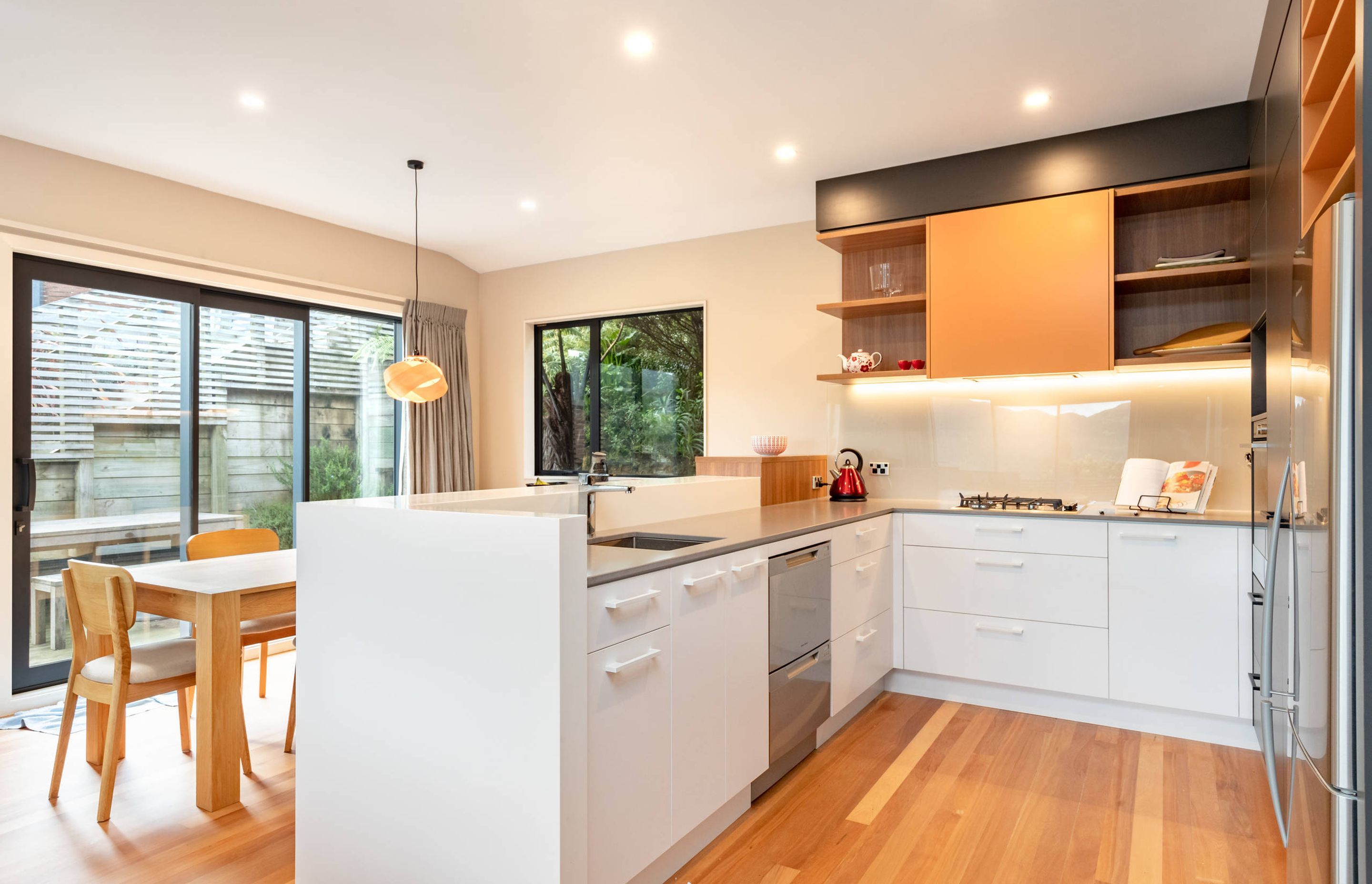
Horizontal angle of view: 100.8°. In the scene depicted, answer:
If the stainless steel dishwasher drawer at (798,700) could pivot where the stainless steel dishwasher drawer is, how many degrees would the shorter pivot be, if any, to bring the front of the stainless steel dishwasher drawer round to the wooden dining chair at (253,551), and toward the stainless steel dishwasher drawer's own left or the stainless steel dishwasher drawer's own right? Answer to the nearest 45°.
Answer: approximately 135° to the stainless steel dishwasher drawer's own right

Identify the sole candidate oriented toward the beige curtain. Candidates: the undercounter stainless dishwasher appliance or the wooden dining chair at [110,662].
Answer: the wooden dining chair

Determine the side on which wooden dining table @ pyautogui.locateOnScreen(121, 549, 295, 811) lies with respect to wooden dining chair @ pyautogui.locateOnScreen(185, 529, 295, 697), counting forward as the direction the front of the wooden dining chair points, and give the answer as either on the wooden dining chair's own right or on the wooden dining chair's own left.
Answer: on the wooden dining chair's own right

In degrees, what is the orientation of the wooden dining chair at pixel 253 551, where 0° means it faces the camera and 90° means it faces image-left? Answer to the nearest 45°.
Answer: approximately 315°

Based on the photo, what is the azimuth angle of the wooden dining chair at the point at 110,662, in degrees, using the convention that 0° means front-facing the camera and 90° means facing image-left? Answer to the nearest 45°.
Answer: approximately 225°

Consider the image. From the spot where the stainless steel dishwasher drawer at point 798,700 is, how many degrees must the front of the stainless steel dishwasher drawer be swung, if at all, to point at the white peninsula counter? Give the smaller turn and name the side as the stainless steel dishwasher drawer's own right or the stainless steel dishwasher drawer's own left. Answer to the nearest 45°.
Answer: approximately 90° to the stainless steel dishwasher drawer's own right

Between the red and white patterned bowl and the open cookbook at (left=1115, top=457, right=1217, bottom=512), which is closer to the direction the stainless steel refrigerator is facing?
the red and white patterned bowl

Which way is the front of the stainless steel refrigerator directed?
to the viewer's left

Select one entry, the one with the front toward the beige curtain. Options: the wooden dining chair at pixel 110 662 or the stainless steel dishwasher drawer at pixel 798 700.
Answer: the wooden dining chair
